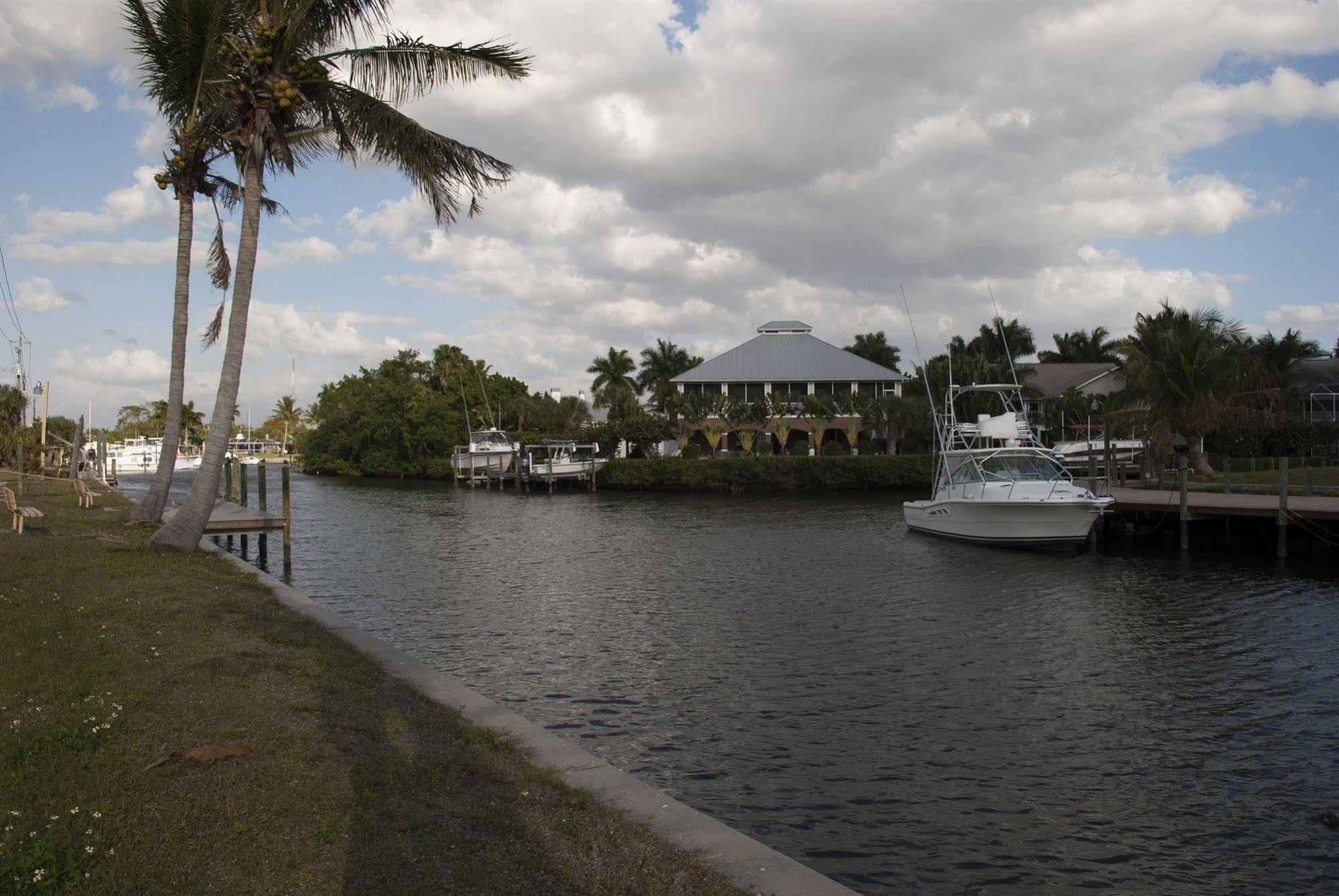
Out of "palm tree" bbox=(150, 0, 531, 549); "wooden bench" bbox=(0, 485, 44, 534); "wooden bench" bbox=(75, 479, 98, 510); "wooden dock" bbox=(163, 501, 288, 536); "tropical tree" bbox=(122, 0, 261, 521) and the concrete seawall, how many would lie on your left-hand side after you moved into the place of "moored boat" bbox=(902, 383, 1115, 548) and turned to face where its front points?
0

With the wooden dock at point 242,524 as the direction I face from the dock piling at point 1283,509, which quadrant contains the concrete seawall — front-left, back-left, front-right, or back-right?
front-left

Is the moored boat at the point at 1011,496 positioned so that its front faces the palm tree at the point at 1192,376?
no

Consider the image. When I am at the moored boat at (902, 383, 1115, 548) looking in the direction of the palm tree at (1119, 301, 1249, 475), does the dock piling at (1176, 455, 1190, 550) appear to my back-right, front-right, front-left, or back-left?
front-right

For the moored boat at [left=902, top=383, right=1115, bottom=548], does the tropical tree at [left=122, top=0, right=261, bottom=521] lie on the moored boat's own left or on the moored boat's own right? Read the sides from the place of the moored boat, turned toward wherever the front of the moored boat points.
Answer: on the moored boat's own right

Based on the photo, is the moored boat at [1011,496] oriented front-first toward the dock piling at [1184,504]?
no

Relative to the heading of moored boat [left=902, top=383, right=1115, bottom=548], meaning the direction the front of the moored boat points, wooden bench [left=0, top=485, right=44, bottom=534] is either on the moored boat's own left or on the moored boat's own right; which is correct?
on the moored boat's own right

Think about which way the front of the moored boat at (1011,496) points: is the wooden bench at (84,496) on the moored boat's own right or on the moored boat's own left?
on the moored boat's own right
